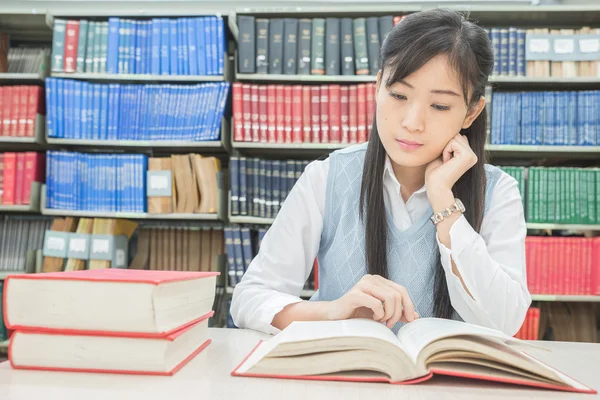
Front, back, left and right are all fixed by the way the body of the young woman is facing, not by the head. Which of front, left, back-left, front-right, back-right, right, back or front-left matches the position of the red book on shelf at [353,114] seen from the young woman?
back

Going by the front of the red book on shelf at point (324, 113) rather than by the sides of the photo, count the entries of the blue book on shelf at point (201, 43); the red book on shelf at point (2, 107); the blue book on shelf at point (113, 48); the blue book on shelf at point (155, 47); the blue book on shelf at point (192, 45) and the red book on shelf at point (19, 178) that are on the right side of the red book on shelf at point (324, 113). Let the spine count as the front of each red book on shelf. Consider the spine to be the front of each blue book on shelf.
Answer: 6

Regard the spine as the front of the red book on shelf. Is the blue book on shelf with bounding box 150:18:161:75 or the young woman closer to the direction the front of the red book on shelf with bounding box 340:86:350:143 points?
the young woman

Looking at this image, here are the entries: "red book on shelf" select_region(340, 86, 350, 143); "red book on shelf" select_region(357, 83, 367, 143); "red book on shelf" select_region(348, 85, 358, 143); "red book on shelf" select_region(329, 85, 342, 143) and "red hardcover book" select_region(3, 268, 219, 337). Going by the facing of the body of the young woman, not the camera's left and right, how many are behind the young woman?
4

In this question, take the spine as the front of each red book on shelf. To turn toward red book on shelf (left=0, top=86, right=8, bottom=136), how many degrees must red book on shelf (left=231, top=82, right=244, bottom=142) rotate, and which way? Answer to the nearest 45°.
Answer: approximately 90° to its right

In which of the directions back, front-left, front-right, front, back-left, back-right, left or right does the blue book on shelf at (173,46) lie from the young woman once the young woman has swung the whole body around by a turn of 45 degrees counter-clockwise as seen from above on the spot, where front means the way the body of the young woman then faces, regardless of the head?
back
